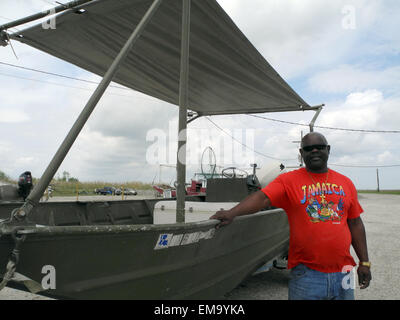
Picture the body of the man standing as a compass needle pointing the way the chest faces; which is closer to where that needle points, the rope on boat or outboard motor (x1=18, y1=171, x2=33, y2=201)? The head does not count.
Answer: the rope on boat

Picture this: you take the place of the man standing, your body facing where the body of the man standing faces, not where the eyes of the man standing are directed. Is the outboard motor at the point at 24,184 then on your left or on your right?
on your right

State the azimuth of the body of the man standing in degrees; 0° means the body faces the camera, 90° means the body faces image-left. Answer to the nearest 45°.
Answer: approximately 0°

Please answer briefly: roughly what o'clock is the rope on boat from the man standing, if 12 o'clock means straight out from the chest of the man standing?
The rope on boat is roughly at 2 o'clock from the man standing.
